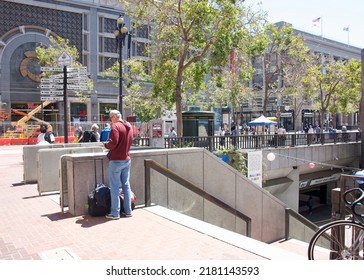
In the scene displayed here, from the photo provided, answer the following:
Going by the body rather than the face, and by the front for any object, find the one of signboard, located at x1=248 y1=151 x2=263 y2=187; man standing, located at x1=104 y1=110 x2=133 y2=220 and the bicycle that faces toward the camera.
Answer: the signboard

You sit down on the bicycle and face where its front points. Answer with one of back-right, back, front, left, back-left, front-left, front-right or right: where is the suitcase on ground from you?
front

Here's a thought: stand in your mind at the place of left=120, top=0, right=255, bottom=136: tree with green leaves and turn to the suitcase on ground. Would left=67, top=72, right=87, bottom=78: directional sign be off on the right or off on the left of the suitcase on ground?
right

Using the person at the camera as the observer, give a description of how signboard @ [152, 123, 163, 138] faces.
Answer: facing the viewer

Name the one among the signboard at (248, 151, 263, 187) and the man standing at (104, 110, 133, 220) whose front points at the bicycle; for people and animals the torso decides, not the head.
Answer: the signboard

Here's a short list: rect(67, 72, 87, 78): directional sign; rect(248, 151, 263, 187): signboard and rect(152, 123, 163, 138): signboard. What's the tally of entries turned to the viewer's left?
0

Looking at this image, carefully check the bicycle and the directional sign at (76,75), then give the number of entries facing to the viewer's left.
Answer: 1

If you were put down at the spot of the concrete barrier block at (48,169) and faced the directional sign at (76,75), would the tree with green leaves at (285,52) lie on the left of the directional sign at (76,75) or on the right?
right

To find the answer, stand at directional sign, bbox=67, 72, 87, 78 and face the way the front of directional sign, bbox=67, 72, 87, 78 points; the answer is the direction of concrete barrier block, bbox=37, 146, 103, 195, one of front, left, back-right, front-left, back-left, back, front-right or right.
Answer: front

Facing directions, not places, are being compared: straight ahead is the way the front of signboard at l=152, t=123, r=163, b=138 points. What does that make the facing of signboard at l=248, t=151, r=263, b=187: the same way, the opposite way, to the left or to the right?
the same way

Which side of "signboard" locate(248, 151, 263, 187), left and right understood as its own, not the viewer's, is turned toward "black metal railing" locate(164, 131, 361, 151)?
back

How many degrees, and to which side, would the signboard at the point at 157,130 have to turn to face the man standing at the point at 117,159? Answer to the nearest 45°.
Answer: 0° — it already faces them

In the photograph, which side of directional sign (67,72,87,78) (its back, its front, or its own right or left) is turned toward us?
front

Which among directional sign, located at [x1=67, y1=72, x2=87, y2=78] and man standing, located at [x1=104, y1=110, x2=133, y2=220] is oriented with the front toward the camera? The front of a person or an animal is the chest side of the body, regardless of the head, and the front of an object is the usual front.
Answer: the directional sign

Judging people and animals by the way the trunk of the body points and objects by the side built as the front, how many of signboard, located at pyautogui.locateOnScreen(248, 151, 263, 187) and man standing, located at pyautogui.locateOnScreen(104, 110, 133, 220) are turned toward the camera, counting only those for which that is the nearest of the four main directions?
1

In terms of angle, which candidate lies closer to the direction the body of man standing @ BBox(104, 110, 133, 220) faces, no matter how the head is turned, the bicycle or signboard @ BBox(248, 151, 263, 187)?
the signboard
